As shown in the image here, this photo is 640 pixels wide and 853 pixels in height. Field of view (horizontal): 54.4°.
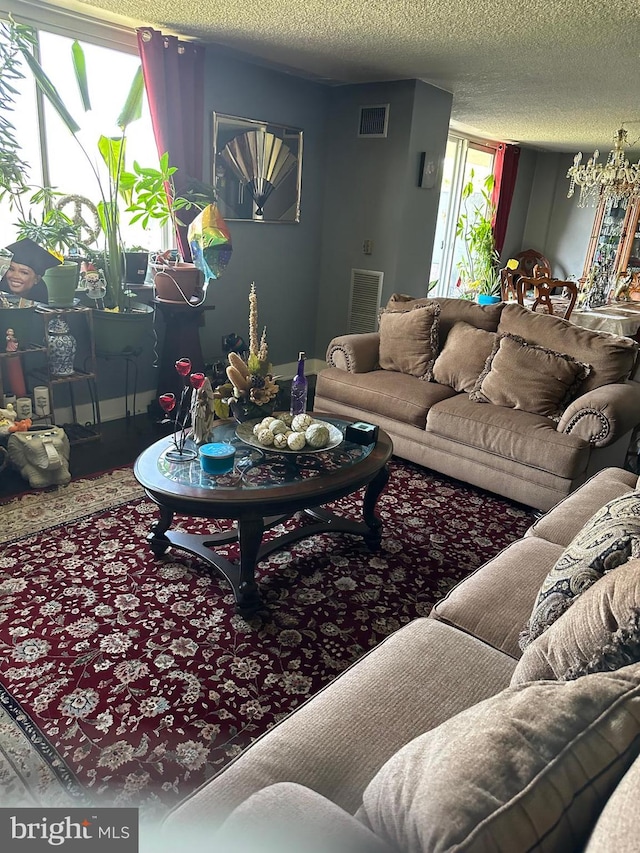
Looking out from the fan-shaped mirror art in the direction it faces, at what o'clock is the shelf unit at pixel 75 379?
The shelf unit is roughly at 3 o'clock from the fan-shaped mirror art.

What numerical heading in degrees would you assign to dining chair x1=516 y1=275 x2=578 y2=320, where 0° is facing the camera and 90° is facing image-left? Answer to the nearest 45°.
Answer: approximately 225°

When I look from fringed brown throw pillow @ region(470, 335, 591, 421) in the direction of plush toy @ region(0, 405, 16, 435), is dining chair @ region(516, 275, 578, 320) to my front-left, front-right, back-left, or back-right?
back-right

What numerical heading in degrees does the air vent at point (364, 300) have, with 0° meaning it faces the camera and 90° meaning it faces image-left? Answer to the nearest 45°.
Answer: approximately 0°

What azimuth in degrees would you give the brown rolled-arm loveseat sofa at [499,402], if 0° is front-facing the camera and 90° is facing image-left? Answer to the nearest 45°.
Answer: approximately 45°

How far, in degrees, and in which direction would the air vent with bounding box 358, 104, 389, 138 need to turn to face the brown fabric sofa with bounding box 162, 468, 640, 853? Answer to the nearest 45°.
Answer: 0° — it already faces it

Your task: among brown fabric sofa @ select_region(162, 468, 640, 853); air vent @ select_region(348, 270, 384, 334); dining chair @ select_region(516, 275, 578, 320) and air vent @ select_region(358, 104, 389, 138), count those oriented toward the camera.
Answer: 2

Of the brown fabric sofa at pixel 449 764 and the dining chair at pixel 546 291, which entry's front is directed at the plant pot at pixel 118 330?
the brown fabric sofa

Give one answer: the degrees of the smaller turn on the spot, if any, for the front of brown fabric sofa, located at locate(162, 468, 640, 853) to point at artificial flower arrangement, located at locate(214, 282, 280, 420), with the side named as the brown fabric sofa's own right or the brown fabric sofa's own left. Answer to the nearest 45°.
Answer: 0° — it already faces it

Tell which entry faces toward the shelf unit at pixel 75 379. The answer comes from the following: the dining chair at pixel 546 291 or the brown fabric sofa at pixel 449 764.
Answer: the brown fabric sofa

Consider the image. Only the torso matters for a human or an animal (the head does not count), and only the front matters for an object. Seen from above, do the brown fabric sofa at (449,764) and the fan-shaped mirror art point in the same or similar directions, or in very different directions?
very different directions

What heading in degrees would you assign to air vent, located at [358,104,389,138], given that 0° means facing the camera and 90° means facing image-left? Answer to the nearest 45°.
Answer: approximately 0°

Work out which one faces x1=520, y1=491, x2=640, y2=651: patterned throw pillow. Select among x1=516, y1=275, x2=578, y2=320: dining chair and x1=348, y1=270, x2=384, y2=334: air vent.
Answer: the air vent
